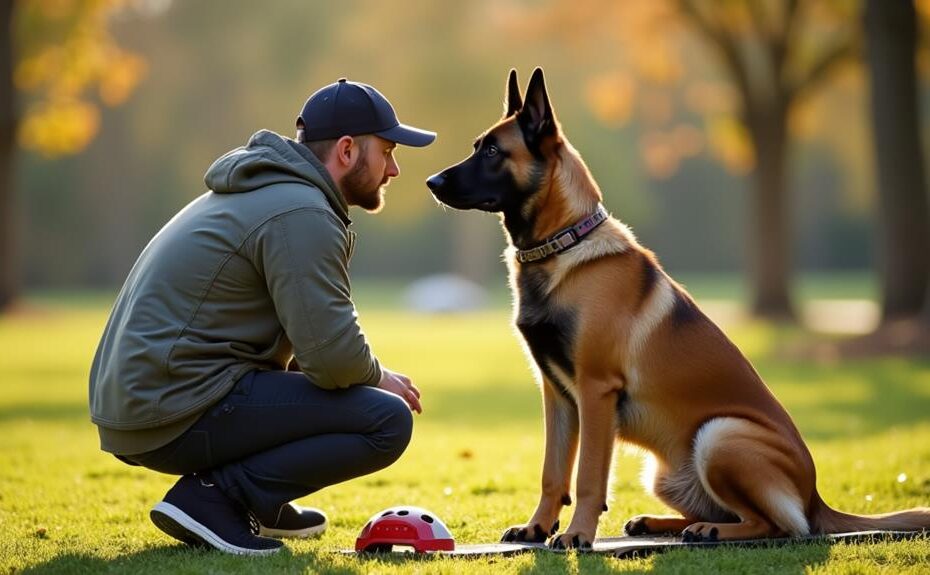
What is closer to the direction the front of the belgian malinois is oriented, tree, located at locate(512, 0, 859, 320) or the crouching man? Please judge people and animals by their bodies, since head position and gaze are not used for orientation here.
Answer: the crouching man

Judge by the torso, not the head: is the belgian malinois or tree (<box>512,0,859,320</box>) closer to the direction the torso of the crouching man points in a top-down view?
the belgian malinois

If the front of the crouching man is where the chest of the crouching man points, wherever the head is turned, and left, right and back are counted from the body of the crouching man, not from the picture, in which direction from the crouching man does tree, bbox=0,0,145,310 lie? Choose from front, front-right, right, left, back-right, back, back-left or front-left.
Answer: left

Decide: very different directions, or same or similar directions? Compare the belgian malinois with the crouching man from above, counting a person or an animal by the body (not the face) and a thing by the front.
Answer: very different directions

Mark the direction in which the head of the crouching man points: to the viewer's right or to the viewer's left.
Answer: to the viewer's right

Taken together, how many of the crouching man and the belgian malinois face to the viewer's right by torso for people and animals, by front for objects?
1

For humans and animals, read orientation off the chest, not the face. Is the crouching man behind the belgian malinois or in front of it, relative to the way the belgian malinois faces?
in front

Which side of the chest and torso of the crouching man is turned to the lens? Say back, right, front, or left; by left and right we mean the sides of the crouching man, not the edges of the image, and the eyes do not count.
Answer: right

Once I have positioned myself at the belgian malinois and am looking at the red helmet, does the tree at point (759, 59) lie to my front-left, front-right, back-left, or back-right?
back-right

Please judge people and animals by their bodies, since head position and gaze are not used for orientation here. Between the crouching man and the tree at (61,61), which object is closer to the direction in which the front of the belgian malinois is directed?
the crouching man

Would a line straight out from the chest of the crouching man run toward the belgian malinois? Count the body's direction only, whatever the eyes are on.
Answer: yes

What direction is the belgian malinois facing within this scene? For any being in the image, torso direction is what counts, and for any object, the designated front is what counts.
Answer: to the viewer's left

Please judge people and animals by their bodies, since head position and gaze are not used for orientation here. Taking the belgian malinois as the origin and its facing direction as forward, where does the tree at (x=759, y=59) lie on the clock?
The tree is roughly at 3 o'clock from the belgian malinois.
